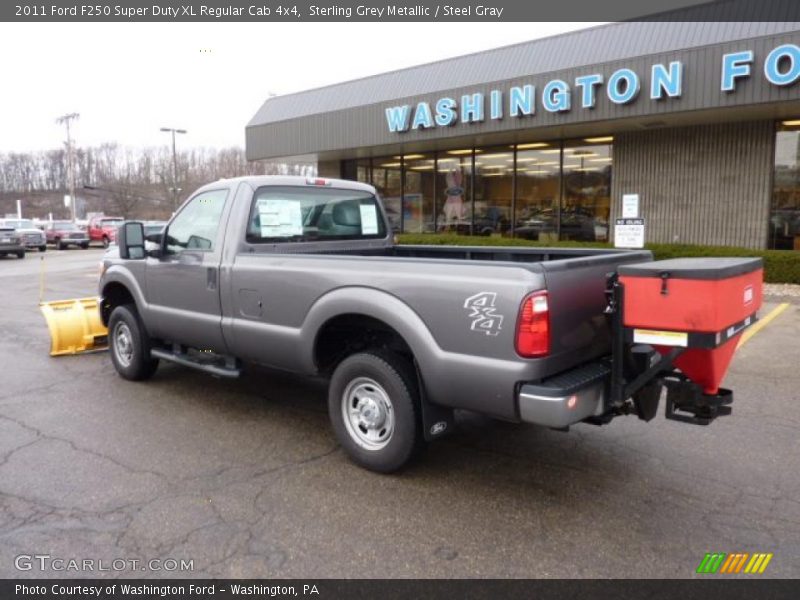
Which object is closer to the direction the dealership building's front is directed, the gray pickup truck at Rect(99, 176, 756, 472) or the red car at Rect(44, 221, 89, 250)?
the gray pickup truck

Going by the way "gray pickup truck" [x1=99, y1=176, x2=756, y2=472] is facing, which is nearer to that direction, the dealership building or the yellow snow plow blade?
the yellow snow plow blade

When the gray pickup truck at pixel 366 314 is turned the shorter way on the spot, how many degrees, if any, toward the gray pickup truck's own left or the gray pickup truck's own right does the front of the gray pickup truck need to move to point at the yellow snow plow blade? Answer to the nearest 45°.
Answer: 0° — it already faces it

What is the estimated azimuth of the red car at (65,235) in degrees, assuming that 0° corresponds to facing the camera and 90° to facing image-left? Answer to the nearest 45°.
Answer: approximately 315°

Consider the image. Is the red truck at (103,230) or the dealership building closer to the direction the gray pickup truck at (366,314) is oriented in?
the red truck

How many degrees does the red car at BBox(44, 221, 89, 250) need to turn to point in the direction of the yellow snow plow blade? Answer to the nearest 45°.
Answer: approximately 45° to its right

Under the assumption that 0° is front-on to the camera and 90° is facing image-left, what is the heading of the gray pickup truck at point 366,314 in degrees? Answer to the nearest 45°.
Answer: approximately 135°

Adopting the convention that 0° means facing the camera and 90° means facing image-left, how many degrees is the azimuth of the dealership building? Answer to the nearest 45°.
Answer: approximately 45°

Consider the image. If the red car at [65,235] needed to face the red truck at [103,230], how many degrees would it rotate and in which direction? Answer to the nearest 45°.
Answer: approximately 90° to its left

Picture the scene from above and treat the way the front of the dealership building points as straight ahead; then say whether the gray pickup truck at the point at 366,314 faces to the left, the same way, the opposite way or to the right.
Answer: to the right

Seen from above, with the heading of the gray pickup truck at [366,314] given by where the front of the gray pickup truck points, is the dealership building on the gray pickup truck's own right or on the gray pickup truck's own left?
on the gray pickup truck's own right
